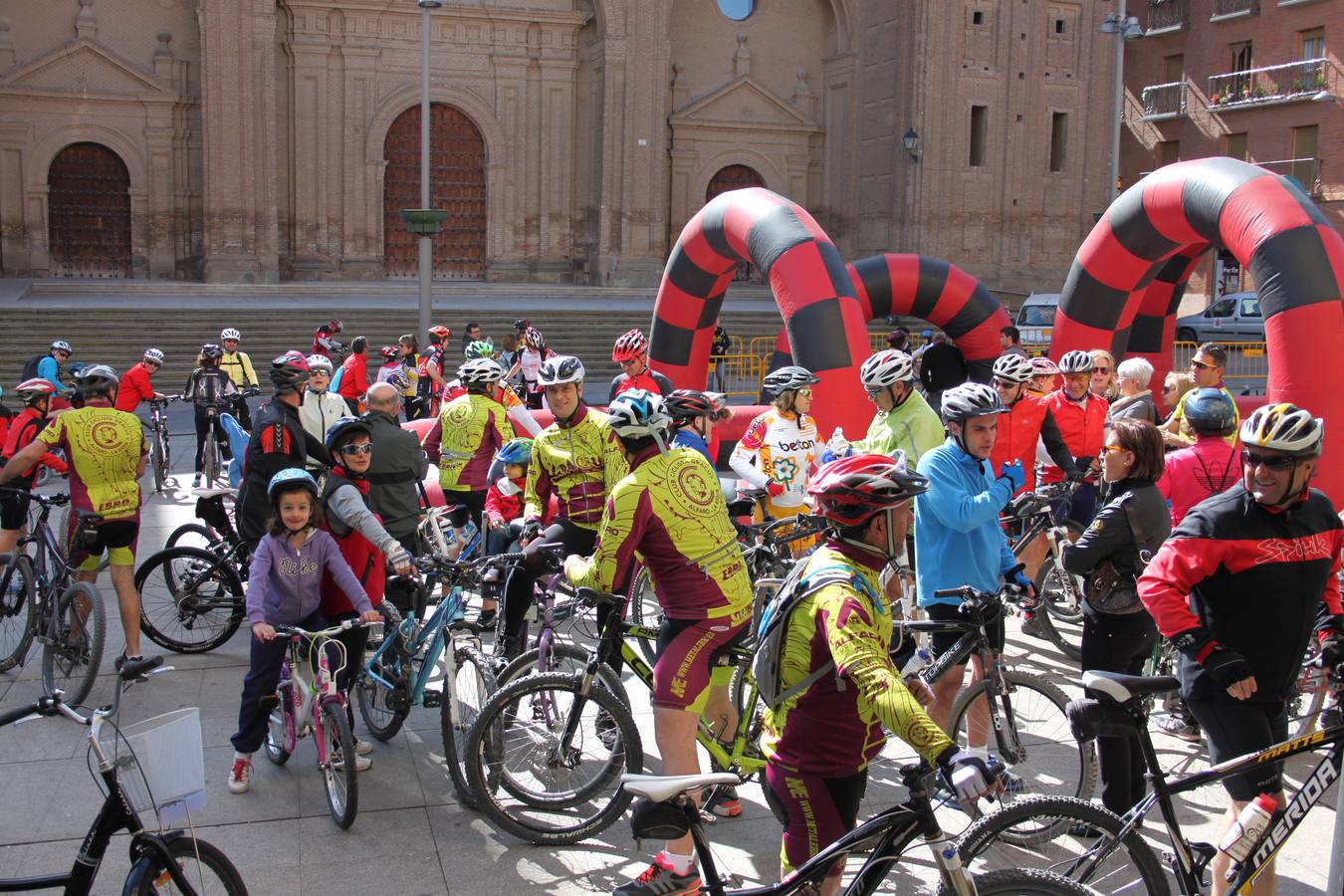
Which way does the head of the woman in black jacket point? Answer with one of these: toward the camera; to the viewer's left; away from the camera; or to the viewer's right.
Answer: to the viewer's left

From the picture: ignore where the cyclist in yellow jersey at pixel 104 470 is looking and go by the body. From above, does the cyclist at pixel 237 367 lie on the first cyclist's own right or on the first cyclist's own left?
on the first cyclist's own right

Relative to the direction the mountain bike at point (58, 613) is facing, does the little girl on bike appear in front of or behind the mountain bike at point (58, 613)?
behind

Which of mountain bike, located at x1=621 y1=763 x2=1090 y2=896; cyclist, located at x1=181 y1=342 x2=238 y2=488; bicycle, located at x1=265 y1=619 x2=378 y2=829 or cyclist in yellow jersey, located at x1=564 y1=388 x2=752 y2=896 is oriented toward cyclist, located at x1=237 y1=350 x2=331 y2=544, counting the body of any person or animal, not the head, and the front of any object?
the cyclist in yellow jersey

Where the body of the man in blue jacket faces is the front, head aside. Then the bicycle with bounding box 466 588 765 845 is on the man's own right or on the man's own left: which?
on the man's own right

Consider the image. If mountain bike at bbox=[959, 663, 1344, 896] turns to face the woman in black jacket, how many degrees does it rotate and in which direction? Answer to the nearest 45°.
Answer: approximately 90° to its left

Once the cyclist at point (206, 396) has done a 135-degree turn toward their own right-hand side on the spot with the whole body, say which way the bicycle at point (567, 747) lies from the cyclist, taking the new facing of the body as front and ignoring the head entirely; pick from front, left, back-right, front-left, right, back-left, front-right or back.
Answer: front-right

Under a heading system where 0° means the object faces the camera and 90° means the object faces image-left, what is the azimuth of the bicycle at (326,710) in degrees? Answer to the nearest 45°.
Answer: approximately 315°

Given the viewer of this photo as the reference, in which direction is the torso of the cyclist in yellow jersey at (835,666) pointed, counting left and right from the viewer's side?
facing to the right of the viewer

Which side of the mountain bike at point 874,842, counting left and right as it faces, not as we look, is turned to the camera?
right

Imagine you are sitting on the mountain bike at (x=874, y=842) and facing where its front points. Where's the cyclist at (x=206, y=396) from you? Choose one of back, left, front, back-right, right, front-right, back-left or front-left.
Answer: back-left
